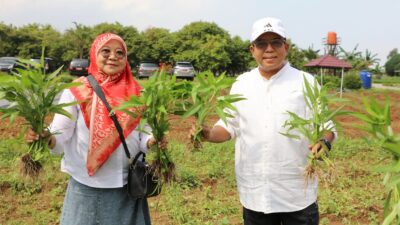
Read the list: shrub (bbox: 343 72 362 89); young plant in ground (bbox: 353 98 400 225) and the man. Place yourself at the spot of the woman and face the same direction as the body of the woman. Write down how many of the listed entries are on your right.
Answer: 0

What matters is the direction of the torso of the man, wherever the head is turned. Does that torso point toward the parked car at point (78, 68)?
no

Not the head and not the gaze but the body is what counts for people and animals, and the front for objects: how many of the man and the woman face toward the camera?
2

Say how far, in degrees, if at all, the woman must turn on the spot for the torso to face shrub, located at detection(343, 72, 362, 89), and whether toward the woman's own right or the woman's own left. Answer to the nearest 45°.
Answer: approximately 135° to the woman's own left

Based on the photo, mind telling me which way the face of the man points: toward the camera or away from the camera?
toward the camera

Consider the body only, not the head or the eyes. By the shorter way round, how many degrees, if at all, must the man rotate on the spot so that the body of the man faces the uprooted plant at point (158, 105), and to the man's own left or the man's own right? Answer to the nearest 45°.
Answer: approximately 90° to the man's own right

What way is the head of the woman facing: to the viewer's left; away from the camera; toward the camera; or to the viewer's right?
toward the camera

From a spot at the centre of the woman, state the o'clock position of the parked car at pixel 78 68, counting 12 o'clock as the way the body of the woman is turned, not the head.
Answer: The parked car is roughly at 6 o'clock from the woman.

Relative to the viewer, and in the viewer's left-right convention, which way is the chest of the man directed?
facing the viewer

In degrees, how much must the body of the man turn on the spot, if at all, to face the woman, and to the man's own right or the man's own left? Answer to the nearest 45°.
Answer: approximately 90° to the man's own right

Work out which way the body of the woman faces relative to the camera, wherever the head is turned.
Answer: toward the camera

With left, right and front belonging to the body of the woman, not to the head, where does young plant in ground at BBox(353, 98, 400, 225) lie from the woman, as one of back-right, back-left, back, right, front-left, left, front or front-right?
front-left
